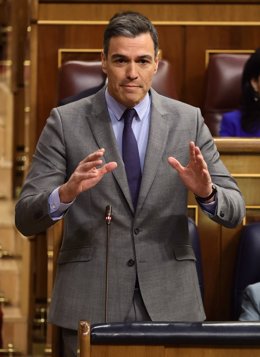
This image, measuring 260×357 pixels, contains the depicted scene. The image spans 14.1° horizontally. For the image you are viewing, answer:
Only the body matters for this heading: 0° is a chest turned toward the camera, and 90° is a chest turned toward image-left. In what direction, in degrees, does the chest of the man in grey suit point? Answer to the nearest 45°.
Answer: approximately 0°
